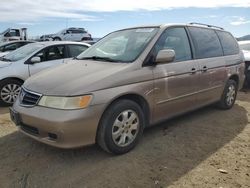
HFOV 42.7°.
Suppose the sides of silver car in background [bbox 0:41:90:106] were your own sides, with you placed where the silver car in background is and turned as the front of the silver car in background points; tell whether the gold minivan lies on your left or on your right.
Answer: on your left

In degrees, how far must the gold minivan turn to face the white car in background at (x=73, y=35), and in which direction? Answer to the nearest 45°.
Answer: approximately 135° to its right

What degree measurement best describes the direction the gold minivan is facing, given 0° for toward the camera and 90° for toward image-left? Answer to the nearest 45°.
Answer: approximately 45°

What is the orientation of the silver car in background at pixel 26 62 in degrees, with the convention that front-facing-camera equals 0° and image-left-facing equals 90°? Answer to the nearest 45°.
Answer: approximately 45°

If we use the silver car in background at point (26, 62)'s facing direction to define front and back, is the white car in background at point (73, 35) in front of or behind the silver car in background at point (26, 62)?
behind

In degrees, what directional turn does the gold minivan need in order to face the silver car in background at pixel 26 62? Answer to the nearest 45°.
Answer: approximately 90° to its right
